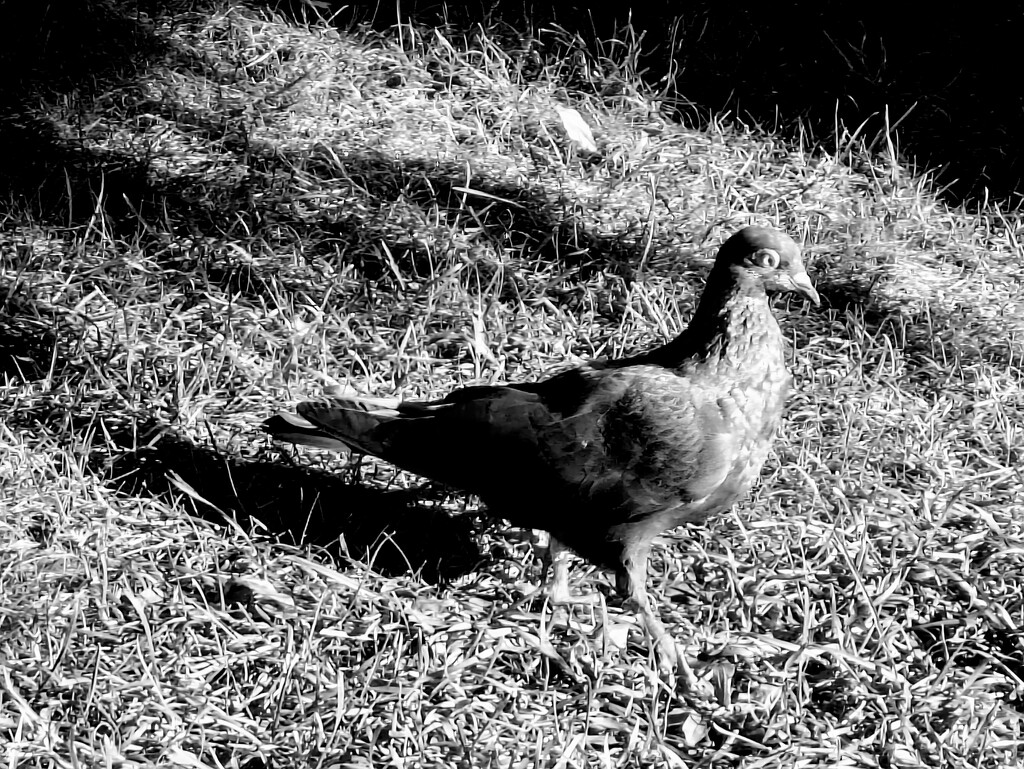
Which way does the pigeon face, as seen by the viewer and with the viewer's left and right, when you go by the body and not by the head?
facing to the right of the viewer
